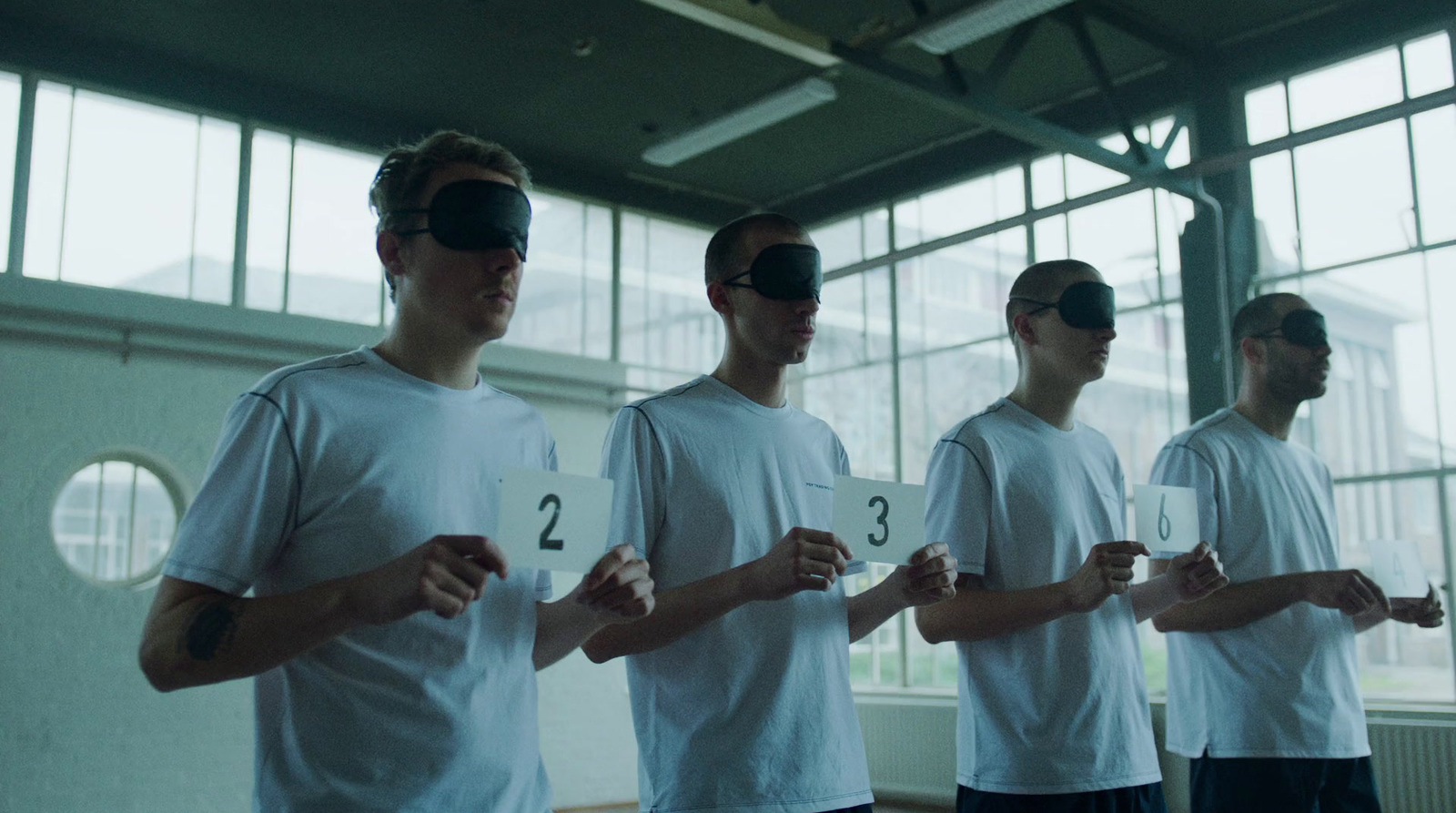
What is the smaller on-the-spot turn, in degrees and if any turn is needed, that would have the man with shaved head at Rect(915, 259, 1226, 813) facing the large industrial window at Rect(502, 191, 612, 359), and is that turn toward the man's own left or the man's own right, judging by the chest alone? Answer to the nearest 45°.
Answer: approximately 180°

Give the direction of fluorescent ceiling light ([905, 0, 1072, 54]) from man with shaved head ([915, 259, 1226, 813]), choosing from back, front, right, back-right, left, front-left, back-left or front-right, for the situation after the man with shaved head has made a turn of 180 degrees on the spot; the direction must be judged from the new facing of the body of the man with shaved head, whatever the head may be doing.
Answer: front-right

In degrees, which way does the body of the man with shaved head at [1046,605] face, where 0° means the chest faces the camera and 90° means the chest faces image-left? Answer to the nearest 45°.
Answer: approximately 315°

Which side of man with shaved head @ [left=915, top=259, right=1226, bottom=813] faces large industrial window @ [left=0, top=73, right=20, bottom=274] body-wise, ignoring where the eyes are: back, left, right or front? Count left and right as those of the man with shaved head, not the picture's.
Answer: back

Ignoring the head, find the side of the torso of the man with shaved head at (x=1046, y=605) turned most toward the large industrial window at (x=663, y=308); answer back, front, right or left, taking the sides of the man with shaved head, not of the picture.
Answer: back

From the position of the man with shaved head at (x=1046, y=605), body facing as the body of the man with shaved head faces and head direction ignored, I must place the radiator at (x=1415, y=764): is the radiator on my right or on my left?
on my left

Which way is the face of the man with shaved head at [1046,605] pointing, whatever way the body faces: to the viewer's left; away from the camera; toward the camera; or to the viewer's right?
to the viewer's right

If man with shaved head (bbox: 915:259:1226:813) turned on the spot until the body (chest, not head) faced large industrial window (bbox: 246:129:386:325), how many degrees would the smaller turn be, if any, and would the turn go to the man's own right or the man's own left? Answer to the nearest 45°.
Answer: approximately 180°

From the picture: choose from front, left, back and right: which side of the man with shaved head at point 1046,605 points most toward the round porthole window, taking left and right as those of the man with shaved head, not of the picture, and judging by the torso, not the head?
back
